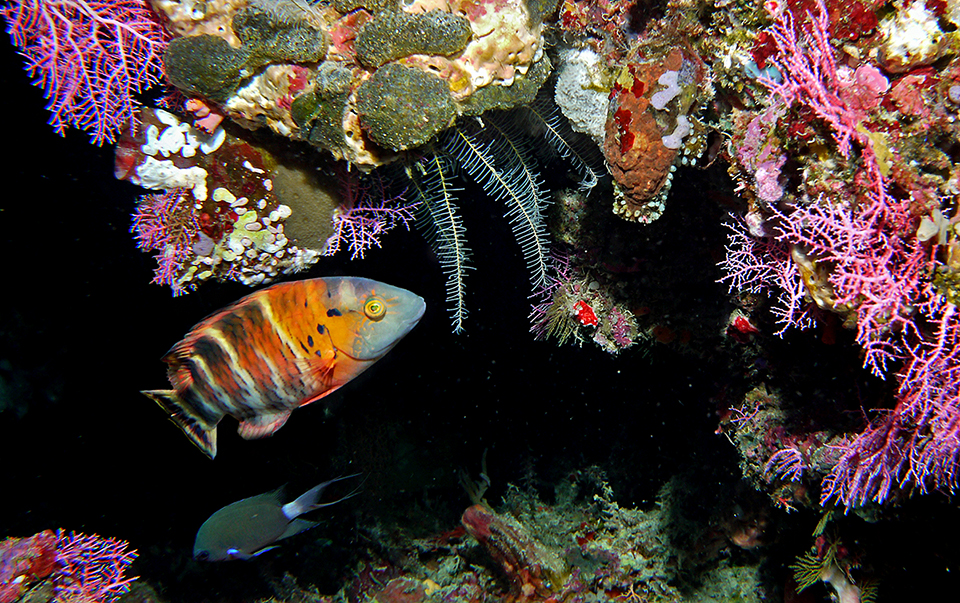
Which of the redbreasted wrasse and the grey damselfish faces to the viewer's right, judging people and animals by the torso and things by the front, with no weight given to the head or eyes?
the redbreasted wrasse

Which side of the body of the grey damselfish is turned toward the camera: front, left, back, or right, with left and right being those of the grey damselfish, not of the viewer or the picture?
left

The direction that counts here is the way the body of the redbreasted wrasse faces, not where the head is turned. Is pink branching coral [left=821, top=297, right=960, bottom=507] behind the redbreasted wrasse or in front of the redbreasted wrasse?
in front

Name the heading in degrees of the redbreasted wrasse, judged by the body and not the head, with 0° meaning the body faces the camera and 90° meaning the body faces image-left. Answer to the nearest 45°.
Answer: approximately 270°

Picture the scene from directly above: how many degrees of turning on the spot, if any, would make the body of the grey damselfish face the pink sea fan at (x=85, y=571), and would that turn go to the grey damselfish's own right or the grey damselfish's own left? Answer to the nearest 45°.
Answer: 0° — it already faces it

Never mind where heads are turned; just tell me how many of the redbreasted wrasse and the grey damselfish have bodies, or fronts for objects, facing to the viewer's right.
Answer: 1

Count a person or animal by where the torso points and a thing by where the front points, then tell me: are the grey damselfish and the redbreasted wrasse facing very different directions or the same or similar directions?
very different directions

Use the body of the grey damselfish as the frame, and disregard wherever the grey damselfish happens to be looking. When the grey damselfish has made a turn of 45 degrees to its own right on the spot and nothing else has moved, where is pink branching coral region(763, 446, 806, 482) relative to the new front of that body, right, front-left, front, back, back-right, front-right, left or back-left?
back
